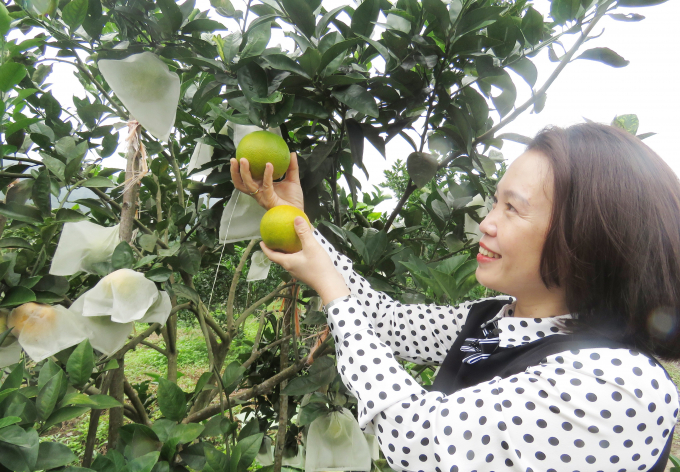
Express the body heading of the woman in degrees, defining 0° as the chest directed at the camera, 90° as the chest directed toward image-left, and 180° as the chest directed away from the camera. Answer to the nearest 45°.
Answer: approximately 90°

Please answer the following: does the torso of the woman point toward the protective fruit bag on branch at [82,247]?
yes

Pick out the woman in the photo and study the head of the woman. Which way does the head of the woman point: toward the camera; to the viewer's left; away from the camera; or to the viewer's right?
to the viewer's left

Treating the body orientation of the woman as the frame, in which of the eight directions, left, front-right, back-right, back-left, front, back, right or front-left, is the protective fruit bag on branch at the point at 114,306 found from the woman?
front

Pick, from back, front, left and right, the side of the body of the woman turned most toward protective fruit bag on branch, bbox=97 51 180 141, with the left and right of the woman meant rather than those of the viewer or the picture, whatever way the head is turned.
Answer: front
